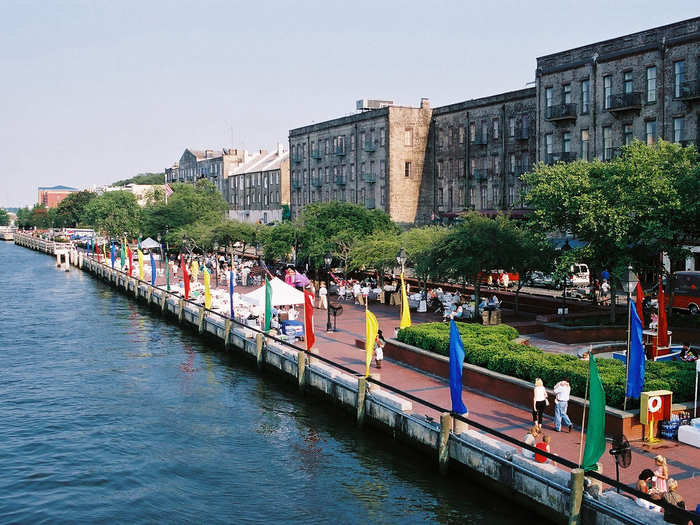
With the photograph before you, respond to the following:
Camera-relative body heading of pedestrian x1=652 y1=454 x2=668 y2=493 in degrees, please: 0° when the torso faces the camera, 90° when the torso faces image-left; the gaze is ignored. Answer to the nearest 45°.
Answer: approximately 45°

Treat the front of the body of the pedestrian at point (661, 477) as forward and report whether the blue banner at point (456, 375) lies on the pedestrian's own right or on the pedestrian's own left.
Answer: on the pedestrian's own right

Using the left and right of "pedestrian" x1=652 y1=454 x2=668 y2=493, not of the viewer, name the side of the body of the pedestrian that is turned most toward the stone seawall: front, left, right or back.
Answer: right

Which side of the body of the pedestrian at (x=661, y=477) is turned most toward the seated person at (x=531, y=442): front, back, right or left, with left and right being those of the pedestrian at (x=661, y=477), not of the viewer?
right

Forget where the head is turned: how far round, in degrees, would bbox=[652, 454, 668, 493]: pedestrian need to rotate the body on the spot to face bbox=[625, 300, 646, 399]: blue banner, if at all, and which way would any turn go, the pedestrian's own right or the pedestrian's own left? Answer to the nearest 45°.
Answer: approximately 135° to the pedestrian's own right

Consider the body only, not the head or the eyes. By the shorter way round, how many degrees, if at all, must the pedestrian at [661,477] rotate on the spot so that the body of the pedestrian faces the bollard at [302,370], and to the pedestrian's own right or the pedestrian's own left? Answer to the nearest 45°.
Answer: approximately 90° to the pedestrian's own right
